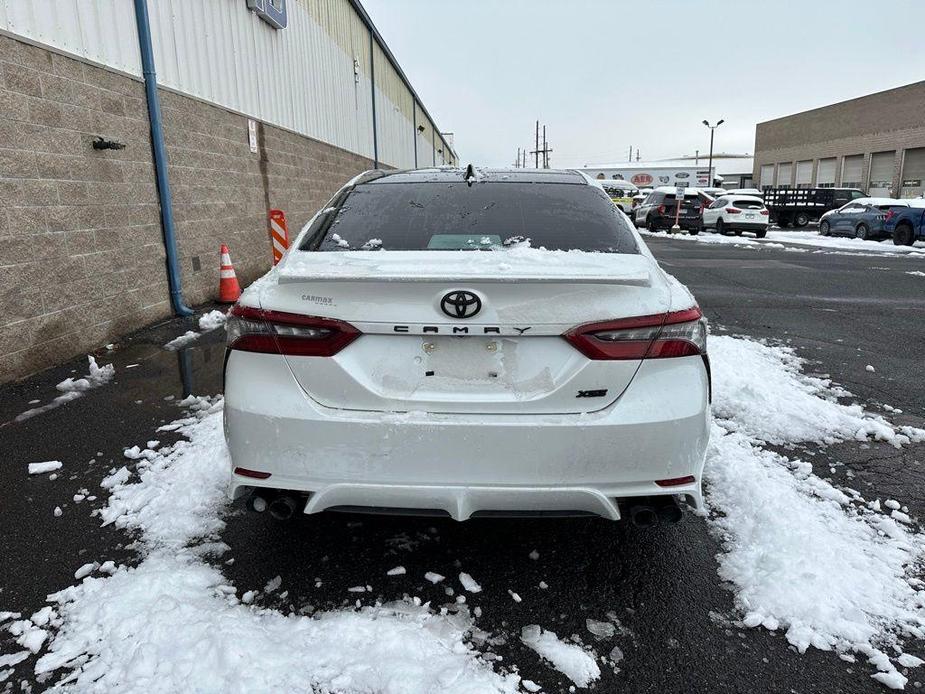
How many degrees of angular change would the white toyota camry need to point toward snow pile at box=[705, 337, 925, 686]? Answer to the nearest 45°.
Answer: approximately 90° to its right

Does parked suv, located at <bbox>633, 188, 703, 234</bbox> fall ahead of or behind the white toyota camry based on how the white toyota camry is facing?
ahead

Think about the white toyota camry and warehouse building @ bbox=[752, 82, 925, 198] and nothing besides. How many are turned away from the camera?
1

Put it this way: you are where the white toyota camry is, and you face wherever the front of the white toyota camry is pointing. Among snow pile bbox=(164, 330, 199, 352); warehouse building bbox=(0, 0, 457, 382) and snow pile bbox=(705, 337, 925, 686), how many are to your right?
1

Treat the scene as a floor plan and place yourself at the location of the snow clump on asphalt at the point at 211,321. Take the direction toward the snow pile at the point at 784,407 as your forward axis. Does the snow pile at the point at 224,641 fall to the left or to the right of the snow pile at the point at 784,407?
right

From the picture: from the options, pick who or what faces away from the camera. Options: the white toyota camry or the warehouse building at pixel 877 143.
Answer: the white toyota camry

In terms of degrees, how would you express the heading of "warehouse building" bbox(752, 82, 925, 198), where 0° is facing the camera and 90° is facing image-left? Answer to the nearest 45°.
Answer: approximately 45°

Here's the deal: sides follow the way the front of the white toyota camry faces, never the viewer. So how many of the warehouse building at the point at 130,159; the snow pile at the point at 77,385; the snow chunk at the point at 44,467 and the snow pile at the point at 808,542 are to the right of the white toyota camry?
1

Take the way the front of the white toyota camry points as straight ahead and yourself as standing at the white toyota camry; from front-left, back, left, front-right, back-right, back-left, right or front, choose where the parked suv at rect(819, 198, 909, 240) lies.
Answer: front-right

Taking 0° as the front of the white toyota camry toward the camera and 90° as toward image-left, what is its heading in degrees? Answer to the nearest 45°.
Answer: approximately 180°

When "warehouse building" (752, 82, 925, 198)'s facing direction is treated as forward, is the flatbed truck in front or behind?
in front

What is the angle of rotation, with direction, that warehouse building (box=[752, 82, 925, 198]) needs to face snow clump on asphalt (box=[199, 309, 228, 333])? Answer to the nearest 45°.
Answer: approximately 45° to its left

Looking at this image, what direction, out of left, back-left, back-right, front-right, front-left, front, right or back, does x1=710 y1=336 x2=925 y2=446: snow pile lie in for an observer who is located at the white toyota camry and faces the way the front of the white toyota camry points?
front-right
